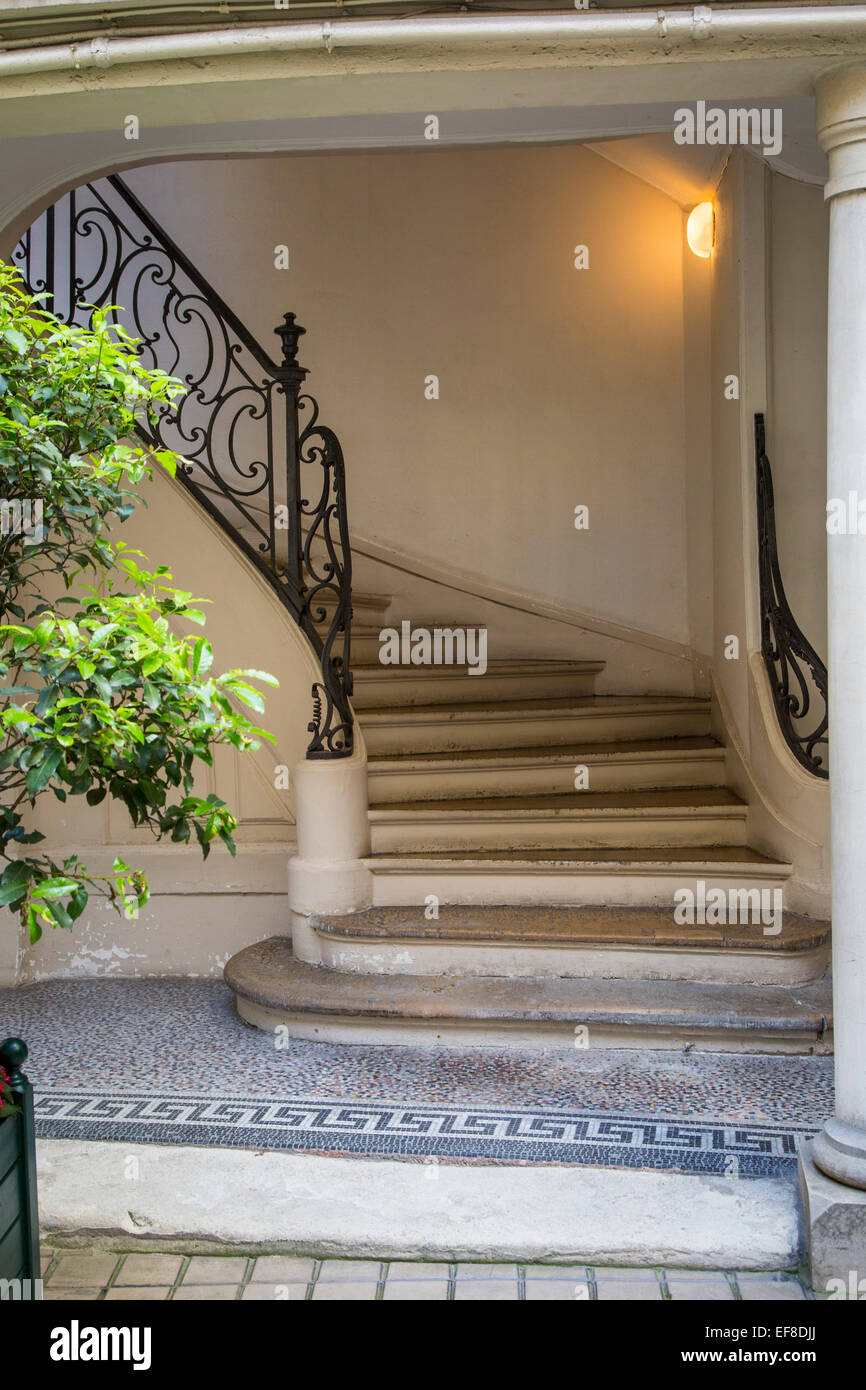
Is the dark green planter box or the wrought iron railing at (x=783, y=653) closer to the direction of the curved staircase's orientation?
the dark green planter box

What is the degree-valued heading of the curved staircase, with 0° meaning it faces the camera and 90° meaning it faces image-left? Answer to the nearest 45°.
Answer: approximately 0°

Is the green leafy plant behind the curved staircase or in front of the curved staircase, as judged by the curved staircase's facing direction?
in front

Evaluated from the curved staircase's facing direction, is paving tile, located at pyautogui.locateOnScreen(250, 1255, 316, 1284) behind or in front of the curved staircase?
in front

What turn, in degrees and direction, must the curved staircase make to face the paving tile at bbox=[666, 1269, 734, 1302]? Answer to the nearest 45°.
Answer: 0° — it already faces it

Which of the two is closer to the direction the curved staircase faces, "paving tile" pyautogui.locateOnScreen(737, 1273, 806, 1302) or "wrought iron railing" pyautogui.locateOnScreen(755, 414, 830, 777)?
the paving tile

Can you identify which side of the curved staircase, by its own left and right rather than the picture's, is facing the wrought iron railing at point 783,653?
left

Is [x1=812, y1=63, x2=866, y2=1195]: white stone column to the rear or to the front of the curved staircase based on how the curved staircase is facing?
to the front
